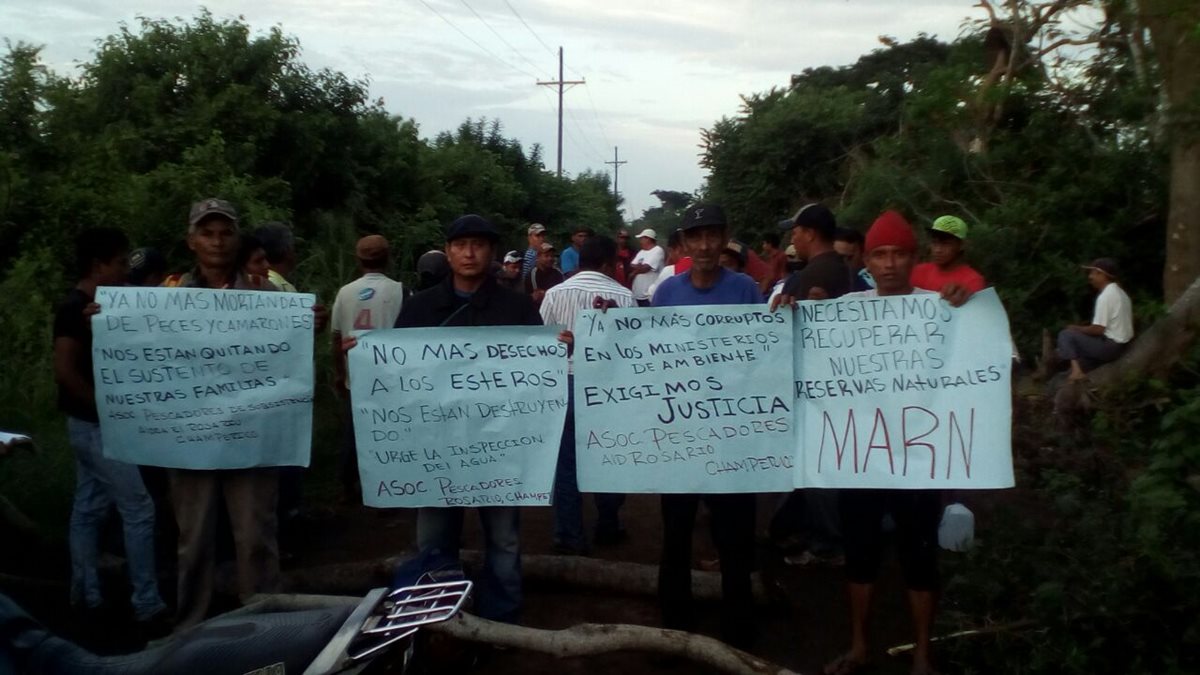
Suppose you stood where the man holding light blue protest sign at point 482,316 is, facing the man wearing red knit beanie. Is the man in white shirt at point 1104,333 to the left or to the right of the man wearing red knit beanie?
left

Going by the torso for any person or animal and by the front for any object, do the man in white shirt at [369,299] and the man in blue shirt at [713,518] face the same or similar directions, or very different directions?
very different directions

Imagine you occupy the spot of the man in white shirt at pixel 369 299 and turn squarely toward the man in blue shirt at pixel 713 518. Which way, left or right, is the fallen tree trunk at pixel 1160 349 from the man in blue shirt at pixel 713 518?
left

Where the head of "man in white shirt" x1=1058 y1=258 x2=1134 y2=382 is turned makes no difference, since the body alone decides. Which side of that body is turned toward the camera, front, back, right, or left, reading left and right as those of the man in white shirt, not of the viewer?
left
